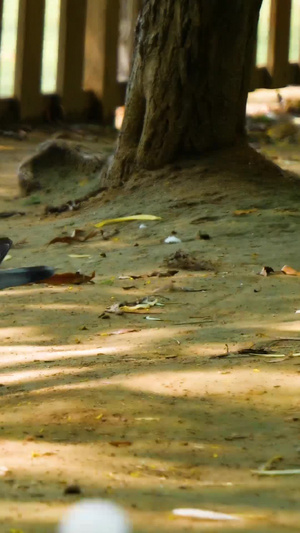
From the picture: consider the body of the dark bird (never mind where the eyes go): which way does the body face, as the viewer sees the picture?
to the viewer's left

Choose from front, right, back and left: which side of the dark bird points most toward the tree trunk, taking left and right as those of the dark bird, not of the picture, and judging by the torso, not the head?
right

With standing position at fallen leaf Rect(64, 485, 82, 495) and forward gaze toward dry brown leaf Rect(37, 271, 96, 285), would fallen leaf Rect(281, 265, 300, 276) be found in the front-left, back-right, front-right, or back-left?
front-right

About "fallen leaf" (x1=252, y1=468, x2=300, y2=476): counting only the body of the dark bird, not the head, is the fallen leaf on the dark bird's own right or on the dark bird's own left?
on the dark bird's own left

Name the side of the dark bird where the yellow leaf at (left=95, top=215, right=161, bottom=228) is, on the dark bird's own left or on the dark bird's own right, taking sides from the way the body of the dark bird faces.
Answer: on the dark bird's own right

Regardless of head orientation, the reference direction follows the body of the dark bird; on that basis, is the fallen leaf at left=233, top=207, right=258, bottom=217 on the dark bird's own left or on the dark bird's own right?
on the dark bird's own right
